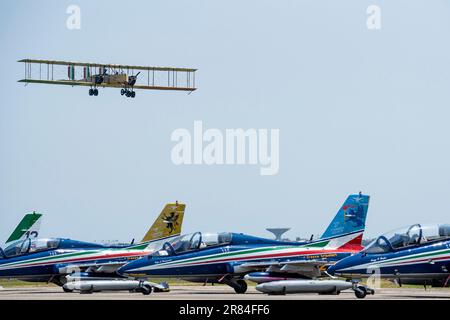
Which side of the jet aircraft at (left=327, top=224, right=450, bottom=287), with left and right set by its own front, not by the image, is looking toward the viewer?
left

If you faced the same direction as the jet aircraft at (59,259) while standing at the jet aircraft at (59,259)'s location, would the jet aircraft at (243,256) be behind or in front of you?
behind

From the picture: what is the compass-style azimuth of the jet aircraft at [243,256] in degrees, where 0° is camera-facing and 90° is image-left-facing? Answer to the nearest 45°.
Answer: approximately 90°

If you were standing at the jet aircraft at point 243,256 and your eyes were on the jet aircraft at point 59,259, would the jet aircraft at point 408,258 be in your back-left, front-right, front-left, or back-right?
back-left

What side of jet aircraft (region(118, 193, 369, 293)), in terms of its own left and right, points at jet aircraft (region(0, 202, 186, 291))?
front

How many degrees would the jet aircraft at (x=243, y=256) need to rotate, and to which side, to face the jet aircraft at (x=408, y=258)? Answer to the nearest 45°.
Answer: approximately 135° to its left

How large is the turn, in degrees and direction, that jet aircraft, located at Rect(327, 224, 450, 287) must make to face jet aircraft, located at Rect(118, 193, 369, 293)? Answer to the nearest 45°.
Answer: approximately 45° to its right

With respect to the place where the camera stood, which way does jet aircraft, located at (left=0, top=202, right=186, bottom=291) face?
facing to the left of the viewer
